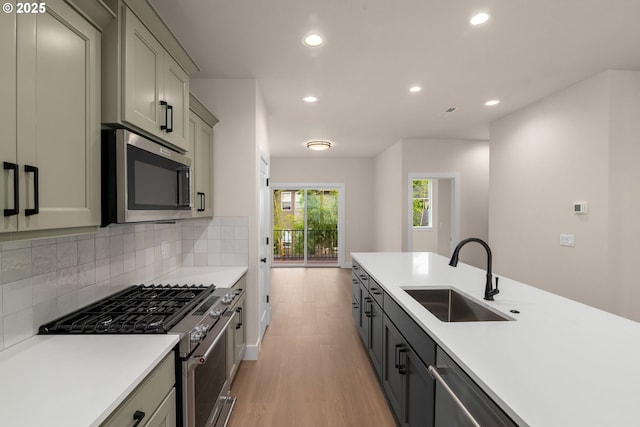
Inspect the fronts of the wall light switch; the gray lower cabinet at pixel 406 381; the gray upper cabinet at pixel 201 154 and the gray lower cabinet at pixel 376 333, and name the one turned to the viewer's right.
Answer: the gray upper cabinet

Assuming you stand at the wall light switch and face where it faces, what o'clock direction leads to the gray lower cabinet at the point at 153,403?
The gray lower cabinet is roughly at 11 o'clock from the wall light switch.

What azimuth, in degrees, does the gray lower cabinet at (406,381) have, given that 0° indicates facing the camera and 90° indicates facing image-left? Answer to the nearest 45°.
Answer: approximately 90°

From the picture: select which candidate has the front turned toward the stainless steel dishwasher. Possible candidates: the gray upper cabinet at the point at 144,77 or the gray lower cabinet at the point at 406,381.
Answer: the gray upper cabinet

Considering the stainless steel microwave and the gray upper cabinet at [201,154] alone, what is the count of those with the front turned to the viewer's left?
0

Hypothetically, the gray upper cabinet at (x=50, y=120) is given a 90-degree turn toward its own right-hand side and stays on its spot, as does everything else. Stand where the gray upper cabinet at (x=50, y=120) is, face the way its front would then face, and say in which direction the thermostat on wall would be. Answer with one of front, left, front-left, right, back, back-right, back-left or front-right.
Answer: back-left

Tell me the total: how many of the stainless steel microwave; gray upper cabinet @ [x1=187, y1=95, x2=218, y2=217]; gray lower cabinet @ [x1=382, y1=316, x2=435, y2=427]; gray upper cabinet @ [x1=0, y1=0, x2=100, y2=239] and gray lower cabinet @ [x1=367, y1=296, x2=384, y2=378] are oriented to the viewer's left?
2

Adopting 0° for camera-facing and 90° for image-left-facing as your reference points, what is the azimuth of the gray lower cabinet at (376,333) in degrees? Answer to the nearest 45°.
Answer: approximately 90°

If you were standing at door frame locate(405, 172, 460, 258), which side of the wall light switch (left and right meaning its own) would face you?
right

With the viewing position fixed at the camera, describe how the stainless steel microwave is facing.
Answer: facing the viewer and to the right of the viewer

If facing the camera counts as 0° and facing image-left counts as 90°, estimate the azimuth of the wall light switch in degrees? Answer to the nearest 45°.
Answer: approximately 45°

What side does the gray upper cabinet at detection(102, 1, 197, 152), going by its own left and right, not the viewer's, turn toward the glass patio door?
left

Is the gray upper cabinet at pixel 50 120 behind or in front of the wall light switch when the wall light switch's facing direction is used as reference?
in front

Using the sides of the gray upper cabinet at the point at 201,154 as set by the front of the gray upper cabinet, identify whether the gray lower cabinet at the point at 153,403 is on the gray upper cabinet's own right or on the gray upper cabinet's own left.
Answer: on the gray upper cabinet's own right

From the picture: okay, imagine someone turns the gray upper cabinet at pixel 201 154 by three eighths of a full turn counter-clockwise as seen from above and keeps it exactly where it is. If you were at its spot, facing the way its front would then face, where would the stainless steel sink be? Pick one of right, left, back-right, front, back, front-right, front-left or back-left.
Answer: back
